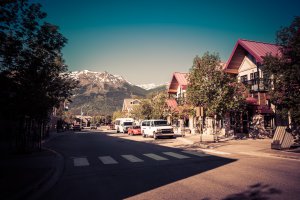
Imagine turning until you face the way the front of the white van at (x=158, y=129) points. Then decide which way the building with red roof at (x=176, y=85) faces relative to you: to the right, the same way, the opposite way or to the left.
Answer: to the right

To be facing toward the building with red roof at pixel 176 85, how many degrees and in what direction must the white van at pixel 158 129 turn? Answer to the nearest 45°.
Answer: approximately 135° to its left

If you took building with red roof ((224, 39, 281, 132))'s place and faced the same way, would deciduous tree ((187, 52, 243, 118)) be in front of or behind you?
in front

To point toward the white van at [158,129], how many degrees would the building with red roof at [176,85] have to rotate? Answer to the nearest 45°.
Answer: approximately 45° to its left

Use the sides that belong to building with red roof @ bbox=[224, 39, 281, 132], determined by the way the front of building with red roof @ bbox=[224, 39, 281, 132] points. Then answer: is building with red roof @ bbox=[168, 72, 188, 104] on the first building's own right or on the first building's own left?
on the first building's own right

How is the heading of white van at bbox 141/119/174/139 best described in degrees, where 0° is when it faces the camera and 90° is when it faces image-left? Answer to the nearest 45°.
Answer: approximately 315°

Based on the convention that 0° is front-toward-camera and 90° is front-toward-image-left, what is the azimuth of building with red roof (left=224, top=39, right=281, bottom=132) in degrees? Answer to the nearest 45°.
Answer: approximately 45°

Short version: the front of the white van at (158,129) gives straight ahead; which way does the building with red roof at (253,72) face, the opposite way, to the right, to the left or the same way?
to the right

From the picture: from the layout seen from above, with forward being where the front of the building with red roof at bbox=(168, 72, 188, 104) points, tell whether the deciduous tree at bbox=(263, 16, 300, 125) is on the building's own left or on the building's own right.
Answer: on the building's own left

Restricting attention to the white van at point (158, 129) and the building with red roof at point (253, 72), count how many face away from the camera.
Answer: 0
